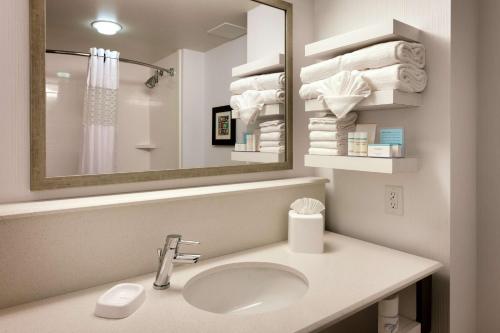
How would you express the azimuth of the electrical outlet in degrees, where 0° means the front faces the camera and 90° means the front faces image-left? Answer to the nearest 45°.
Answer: approximately 45°
